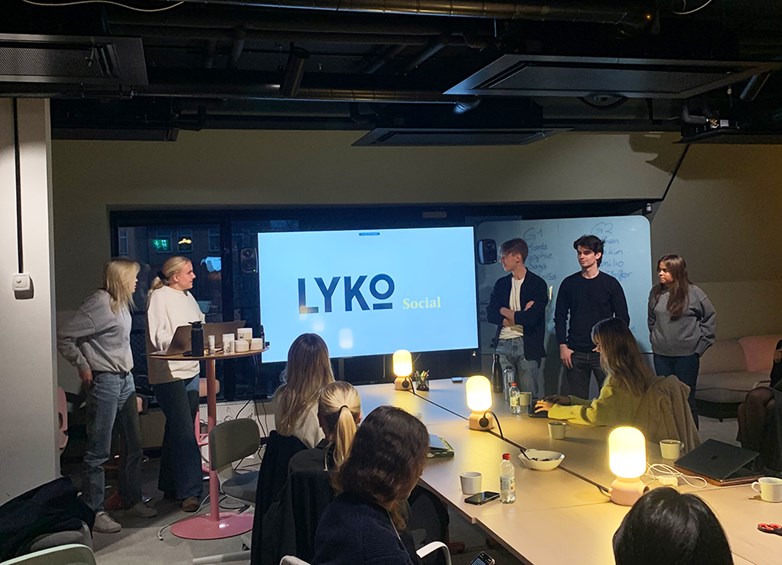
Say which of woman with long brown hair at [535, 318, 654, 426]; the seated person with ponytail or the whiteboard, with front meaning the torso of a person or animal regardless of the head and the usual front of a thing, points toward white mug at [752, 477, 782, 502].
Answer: the whiteboard

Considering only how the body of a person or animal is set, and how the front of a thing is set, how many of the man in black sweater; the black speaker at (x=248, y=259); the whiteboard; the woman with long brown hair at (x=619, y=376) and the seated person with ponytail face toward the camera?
3

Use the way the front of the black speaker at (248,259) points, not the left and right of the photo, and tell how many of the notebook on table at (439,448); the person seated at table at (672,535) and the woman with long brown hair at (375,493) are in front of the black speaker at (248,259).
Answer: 3

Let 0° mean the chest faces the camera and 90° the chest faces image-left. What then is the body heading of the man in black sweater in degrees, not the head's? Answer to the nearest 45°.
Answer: approximately 0°

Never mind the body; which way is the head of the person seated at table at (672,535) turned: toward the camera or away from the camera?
away from the camera

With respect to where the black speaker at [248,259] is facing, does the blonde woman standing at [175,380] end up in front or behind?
in front

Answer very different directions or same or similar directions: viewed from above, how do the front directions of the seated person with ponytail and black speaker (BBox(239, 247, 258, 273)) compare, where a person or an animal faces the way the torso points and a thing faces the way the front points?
very different directions

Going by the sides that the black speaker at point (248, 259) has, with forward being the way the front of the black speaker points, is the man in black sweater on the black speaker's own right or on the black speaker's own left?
on the black speaker's own left

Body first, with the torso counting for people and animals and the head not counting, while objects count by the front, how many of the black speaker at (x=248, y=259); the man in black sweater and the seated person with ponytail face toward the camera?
2

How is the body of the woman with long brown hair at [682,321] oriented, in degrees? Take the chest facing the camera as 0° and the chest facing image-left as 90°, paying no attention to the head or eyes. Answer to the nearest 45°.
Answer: approximately 45°

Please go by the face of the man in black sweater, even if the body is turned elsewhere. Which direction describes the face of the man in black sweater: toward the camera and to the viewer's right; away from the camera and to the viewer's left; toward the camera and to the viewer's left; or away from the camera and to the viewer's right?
toward the camera and to the viewer's left

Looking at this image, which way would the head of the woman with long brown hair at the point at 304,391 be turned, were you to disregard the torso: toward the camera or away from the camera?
away from the camera

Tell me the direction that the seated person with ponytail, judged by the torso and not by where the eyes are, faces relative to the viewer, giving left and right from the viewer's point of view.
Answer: facing away from the viewer

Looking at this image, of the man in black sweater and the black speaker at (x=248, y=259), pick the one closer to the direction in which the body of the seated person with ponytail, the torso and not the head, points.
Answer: the black speaker
